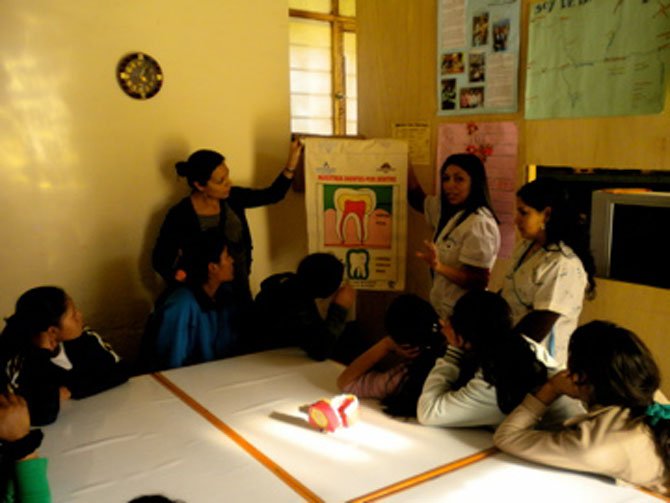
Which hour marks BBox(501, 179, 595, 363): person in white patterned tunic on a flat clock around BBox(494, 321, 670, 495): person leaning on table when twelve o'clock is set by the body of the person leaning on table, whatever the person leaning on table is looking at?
The person in white patterned tunic is roughly at 1 o'clock from the person leaning on table.

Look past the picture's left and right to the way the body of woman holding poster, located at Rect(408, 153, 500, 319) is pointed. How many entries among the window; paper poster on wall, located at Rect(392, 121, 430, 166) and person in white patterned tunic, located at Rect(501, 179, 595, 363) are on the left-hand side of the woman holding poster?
1

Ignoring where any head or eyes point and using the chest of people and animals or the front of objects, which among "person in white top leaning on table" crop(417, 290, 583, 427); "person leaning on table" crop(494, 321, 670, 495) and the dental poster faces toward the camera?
the dental poster

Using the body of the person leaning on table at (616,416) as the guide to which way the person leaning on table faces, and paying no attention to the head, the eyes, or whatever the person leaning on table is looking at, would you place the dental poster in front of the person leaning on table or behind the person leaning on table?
in front

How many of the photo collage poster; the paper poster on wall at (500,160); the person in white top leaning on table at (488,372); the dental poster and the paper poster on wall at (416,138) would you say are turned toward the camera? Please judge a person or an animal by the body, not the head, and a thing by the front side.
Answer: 4

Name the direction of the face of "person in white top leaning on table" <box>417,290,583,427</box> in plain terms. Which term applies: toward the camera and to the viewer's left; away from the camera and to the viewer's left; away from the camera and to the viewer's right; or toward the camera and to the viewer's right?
away from the camera and to the viewer's left

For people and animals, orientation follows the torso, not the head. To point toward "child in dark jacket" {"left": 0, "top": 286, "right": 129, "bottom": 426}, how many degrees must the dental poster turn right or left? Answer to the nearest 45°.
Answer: approximately 45° to its right

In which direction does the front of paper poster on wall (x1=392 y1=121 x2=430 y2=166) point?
toward the camera

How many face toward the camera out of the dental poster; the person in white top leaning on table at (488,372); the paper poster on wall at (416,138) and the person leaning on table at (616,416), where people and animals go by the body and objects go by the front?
2

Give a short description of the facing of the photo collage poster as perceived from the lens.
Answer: facing the viewer

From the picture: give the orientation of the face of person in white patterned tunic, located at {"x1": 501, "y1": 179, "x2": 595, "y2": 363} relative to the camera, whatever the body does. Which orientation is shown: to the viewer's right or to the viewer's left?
to the viewer's left

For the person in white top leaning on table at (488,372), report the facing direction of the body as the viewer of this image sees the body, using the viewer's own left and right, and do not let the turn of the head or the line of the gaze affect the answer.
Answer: facing away from the viewer and to the left of the viewer

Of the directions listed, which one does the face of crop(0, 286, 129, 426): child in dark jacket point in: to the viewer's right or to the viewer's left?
to the viewer's right

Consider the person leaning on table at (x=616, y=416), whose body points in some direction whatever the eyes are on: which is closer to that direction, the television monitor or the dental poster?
the dental poster

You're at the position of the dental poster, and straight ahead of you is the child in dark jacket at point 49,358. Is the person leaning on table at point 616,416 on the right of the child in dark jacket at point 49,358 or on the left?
left

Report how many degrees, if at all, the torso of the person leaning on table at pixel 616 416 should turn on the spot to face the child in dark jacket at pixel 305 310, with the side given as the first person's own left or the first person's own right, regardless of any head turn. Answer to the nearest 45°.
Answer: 0° — they already face them

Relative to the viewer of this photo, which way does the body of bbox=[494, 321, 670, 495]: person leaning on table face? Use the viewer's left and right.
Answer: facing away from the viewer and to the left of the viewer

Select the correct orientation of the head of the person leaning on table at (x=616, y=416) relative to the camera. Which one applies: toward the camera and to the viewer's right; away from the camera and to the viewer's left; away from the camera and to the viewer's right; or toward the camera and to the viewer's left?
away from the camera and to the viewer's left

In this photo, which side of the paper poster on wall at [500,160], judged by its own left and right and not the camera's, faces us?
front
